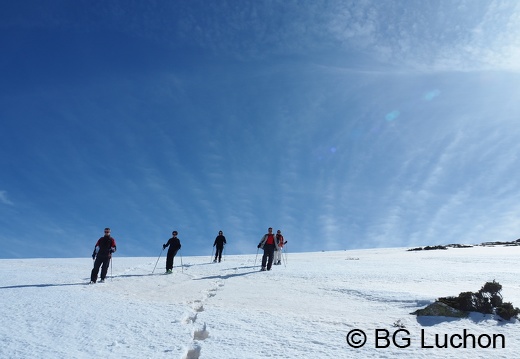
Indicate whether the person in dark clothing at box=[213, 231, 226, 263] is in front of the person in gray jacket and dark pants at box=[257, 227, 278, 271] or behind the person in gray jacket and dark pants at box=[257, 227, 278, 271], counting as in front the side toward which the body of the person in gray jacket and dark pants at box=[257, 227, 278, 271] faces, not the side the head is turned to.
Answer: behind

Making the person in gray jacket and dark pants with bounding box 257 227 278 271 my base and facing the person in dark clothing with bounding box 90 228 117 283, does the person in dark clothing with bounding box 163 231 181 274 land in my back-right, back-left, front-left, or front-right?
front-right

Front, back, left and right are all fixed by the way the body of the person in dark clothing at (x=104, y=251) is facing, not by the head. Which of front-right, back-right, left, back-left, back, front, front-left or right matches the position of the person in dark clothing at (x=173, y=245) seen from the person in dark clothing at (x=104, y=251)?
back-left

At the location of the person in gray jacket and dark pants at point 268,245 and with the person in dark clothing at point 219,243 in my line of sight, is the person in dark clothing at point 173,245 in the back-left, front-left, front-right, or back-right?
front-left

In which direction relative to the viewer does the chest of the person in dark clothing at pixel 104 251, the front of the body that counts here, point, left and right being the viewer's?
facing the viewer

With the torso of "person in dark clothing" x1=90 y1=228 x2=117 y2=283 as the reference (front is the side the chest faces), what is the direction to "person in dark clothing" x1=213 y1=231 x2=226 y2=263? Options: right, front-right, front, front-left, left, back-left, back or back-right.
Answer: back-left

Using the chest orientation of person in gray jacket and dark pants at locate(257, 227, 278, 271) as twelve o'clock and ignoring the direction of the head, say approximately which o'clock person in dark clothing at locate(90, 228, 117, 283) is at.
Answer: person in dark clothing at locate(90, 228, 117, 283) is roughly at 2 o'clock from person in gray jacket and dark pants at locate(257, 227, 278, 271).

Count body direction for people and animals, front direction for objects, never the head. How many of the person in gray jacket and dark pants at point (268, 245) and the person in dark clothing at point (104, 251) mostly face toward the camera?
2
